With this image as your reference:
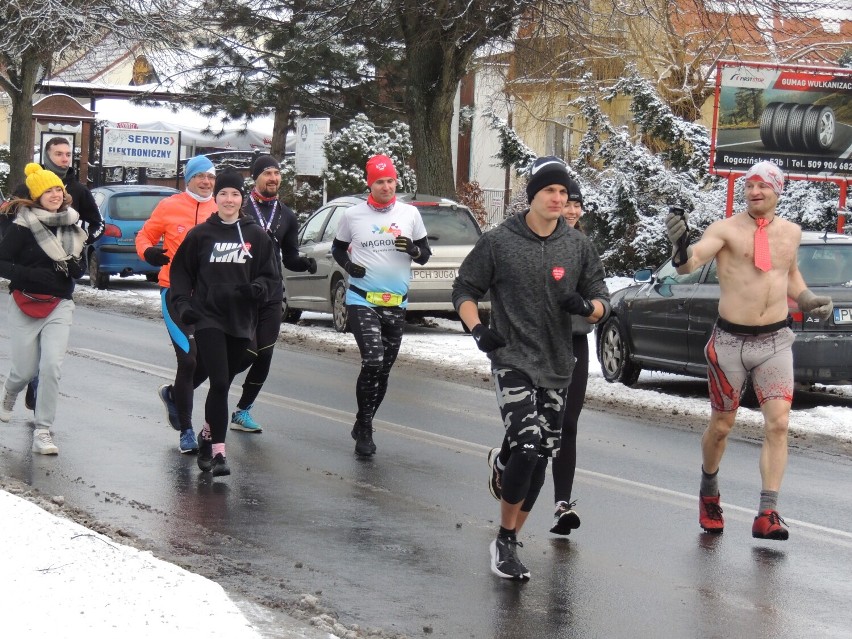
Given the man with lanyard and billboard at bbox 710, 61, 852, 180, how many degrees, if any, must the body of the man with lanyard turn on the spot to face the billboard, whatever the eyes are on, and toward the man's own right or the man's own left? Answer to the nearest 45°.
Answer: approximately 90° to the man's own left

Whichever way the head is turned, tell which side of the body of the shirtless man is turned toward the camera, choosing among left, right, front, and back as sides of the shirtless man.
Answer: front

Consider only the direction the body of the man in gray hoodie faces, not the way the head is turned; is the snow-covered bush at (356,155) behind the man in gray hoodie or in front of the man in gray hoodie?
behind

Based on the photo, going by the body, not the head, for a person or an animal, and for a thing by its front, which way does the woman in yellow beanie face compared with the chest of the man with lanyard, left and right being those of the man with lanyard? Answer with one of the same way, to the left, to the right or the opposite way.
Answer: the same way

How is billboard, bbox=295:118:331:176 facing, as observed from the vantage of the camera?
facing the viewer

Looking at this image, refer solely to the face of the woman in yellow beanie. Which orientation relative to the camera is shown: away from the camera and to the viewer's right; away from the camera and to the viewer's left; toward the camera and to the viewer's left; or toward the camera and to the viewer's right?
toward the camera and to the viewer's right

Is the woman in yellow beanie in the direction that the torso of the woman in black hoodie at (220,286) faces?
no

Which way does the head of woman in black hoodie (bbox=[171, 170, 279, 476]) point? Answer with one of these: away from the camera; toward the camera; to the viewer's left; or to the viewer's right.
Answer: toward the camera

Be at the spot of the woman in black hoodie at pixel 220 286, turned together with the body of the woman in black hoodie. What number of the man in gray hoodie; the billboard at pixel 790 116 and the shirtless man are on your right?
0

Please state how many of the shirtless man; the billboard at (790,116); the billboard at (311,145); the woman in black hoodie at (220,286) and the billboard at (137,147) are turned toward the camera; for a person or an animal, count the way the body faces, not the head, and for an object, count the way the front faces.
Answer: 5

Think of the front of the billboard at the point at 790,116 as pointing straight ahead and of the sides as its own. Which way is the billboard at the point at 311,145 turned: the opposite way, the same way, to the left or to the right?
the same way

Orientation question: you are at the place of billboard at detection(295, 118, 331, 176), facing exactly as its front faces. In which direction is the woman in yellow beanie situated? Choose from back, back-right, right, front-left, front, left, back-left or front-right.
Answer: front

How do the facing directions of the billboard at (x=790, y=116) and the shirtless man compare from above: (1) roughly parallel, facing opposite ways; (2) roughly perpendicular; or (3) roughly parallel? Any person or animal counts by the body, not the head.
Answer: roughly parallel

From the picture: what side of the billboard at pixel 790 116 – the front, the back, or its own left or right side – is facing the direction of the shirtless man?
front

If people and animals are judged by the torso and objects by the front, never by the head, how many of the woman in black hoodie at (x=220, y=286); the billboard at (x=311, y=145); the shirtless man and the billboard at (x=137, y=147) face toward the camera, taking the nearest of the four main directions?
4

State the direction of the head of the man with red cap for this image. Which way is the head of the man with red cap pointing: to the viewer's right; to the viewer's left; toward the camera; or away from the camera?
toward the camera

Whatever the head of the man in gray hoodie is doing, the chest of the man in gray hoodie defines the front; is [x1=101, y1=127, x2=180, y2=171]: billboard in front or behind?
behind

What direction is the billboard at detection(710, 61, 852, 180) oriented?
toward the camera
